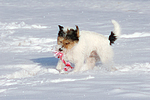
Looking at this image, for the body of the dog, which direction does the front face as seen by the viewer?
to the viewer's left
